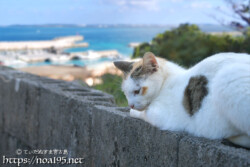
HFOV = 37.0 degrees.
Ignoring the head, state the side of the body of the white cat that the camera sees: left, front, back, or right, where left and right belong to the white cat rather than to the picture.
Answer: left

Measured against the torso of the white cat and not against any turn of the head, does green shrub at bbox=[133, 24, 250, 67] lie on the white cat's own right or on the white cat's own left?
on the white cat's own right
